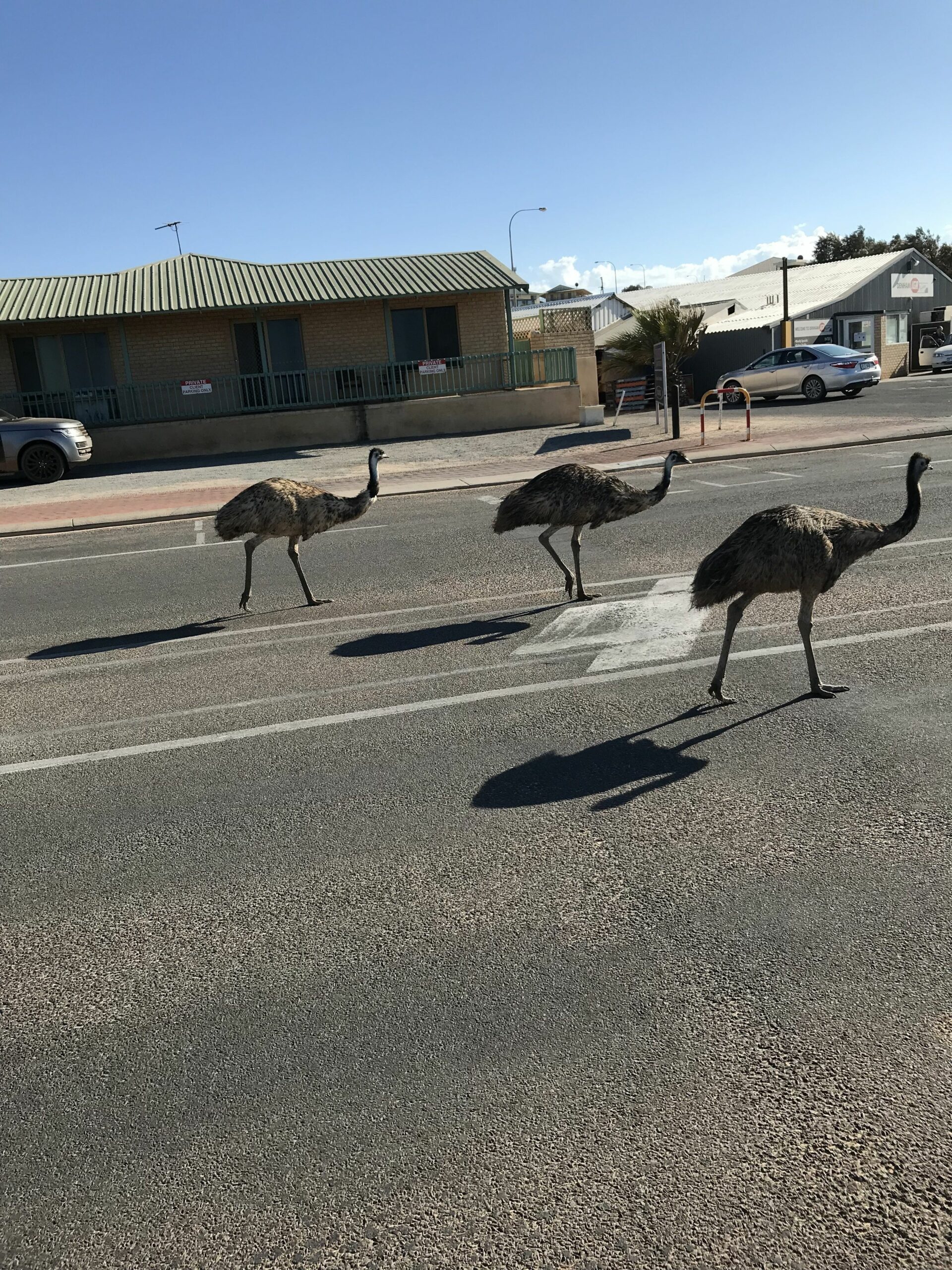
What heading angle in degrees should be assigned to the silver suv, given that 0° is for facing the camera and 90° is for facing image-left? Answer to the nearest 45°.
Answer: approximately 270°

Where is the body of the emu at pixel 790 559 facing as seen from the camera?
to the viewer's right

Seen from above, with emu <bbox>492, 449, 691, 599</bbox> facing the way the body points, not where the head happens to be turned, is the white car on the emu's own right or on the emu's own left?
on the emu's own left

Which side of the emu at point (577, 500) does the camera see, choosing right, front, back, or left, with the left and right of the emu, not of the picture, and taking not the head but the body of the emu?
right

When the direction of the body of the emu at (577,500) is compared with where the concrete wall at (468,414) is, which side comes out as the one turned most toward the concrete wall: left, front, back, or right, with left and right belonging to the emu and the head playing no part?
left

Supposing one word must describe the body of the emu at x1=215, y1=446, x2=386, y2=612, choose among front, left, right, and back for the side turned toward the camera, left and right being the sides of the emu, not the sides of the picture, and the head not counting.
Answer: right

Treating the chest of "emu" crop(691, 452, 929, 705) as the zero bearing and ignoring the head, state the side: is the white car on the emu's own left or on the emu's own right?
on the emu's own left

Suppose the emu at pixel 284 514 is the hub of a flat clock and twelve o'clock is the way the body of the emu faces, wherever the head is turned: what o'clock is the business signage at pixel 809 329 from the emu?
The business signage is roughly at 10 o'clock from the emu.

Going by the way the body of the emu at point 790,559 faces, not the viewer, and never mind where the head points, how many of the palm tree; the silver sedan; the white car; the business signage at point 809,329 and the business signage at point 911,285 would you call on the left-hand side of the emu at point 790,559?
5

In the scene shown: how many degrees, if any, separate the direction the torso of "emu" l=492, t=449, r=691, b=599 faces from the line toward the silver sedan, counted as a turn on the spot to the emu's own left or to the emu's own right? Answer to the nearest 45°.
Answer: approximately 90° to the emu's own left

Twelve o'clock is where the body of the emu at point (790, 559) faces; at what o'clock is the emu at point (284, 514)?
the emu at point (284, 514) is roughly at 7 o'clock from the emu at point (790, 559).

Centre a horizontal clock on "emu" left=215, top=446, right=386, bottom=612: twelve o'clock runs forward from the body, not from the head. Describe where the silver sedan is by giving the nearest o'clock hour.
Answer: The silver sedan is roughly at 10 o'clock from the emu.

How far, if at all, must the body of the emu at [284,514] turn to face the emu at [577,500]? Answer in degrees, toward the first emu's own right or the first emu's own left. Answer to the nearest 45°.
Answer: approximately 45° to the first emu's own right

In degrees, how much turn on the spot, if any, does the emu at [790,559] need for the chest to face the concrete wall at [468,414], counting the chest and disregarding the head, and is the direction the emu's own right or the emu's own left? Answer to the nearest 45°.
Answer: approximately 90° to the emu's own left

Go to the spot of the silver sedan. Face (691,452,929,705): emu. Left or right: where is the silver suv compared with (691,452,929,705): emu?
right
